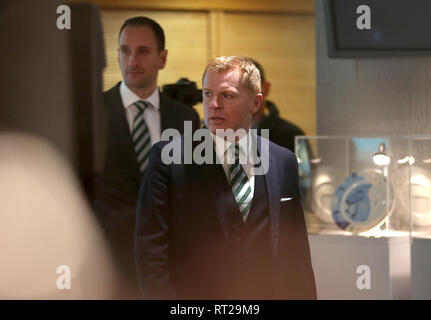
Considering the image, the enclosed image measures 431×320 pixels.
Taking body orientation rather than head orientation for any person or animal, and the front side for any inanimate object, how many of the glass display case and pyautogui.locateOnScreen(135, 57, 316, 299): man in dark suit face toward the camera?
2

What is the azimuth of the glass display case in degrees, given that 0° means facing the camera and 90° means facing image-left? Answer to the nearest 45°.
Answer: approximately 0°

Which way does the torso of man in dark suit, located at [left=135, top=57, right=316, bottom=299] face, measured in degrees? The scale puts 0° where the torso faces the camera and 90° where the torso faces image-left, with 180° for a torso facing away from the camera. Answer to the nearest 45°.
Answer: approximately 0°

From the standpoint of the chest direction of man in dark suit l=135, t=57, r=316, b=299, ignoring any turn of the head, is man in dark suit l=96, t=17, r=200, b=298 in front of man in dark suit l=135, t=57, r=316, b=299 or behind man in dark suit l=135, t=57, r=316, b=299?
behind

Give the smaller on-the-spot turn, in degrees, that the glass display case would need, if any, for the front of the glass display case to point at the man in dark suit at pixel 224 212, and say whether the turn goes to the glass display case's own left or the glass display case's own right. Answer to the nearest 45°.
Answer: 0° — it already faces them

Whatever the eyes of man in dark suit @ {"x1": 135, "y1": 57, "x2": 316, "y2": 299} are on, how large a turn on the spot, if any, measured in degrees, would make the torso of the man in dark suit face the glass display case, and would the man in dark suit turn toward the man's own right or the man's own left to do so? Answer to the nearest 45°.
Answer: approximately 135° to the man's own left

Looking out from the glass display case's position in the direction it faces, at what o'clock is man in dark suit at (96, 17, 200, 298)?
The man in dark suit is roughly at 2 o'clock from the glass display case.
